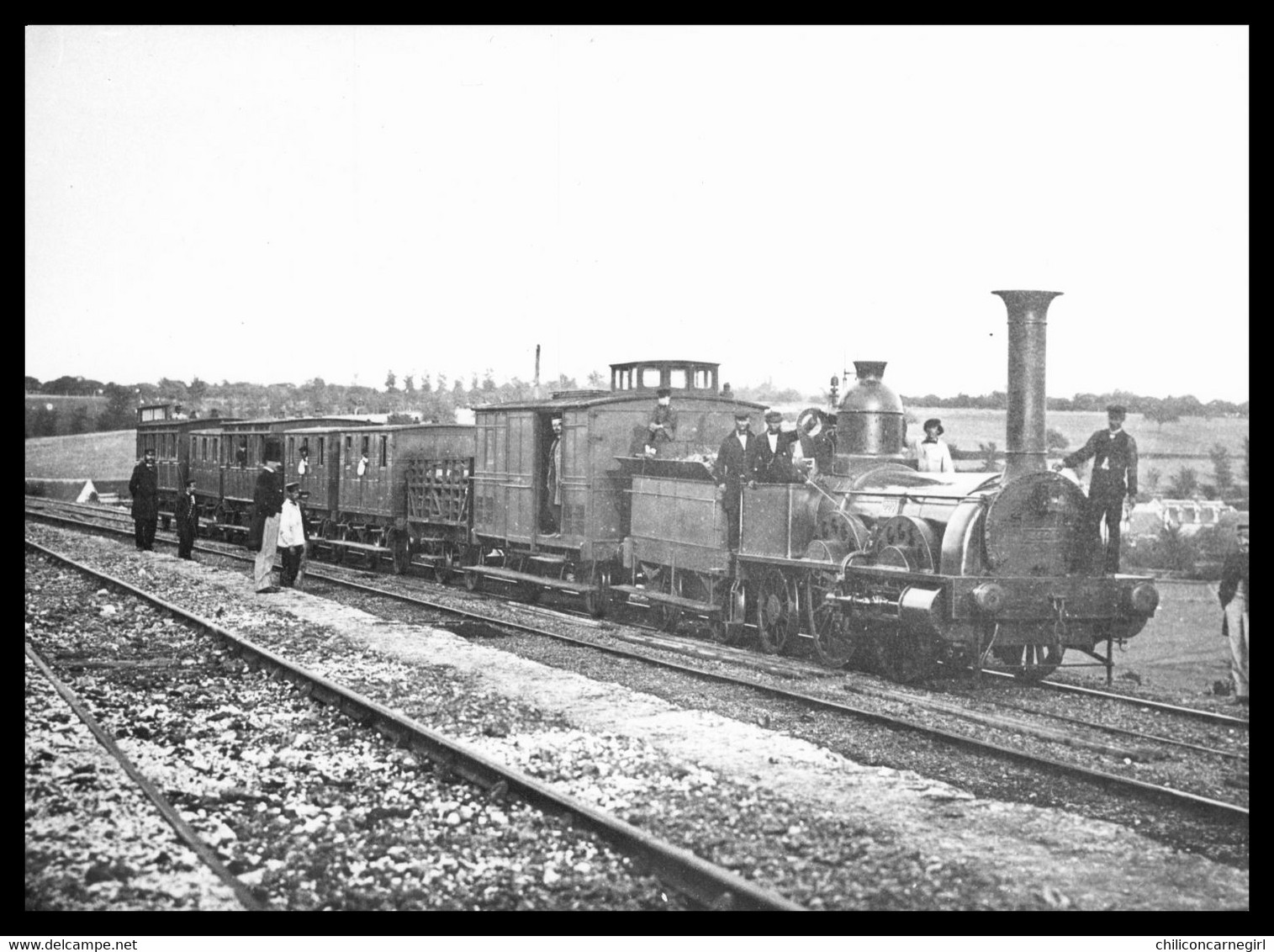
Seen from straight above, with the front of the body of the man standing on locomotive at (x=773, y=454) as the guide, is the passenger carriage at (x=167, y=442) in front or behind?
behind

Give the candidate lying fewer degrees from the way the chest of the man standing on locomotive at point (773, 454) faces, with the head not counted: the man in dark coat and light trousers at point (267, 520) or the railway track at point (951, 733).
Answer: the railway track

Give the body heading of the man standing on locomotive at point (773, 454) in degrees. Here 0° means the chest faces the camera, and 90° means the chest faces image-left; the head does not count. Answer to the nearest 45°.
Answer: approximately 0°

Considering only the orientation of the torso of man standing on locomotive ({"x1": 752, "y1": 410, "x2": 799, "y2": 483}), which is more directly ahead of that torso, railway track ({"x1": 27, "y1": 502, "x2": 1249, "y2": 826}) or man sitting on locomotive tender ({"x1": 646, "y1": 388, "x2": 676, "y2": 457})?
the railway track

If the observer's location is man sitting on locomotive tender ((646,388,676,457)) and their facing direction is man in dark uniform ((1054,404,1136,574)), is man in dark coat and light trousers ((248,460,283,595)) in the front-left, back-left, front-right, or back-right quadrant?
back-right

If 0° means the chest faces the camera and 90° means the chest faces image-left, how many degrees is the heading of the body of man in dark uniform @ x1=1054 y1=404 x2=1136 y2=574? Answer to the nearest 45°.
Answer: approximately 0°
